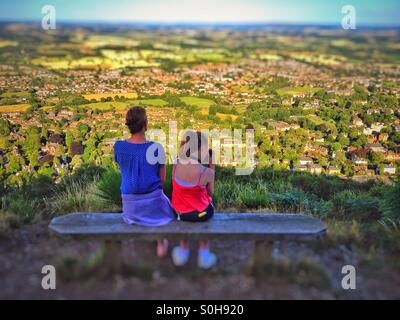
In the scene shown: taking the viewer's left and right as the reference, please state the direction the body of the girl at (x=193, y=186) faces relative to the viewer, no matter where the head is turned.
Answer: facing away from the viewer

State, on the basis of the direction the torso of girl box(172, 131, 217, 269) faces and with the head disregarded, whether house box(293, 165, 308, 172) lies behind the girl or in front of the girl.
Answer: in front

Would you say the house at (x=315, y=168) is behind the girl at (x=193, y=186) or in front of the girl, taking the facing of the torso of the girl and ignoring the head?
in front

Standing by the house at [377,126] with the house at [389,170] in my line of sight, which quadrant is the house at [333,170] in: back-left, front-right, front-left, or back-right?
front-right

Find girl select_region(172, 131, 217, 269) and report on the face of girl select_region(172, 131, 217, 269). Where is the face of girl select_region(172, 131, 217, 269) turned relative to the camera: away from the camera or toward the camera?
away from the camera

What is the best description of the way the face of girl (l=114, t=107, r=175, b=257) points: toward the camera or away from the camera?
away from the camera

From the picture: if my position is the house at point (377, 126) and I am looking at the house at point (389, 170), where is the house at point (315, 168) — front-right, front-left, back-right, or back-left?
front-right

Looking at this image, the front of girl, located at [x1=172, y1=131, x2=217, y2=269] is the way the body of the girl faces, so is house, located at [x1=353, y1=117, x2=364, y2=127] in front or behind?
in front

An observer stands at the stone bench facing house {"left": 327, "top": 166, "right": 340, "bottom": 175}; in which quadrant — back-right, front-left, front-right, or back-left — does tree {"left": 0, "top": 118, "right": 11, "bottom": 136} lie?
front-left
